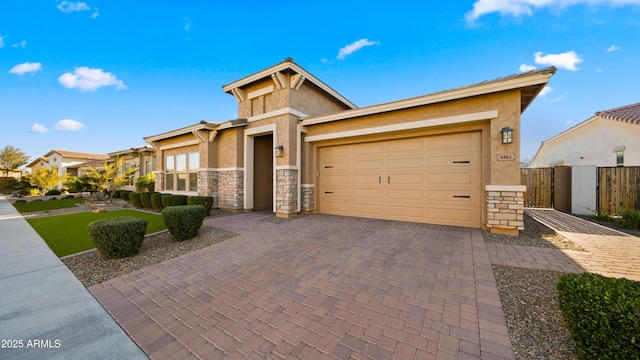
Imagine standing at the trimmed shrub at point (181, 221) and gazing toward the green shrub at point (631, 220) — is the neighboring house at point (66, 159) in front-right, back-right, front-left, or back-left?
back-left

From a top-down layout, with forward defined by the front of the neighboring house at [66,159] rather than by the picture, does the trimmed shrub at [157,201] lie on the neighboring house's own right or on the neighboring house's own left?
on the neighboring house's own left

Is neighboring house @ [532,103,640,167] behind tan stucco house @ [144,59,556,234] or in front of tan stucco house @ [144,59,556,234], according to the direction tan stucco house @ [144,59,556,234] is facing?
behind

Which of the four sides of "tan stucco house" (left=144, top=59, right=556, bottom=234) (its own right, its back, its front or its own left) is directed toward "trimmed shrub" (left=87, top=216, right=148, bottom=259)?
front

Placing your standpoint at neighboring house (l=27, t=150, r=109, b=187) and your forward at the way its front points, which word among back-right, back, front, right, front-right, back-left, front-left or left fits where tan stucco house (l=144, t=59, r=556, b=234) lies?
front-left

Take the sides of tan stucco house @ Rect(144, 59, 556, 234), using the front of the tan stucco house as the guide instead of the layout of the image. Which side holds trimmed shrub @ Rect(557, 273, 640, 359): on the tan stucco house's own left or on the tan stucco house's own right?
on the tan stucco house's own left

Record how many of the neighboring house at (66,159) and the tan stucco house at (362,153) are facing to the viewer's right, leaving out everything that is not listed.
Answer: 0

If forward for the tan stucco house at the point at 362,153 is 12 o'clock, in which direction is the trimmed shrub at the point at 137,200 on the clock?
The trimmed shrub is roughly at 2 o'clock from the tan stucco house.

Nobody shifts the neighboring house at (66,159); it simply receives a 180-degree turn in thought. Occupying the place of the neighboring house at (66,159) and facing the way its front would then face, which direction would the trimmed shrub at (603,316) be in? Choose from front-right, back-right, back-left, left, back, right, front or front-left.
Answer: back-right

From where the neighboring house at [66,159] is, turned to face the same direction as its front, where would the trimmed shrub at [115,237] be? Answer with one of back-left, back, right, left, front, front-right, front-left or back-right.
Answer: front-left

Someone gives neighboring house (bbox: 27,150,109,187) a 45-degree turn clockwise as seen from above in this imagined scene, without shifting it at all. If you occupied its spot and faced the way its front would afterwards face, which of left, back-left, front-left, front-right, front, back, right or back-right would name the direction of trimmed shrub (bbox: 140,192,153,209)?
left

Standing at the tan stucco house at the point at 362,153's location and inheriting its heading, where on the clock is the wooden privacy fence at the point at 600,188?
The wooden privacy fence is roughly at 7 o'clock from the tan stucco house.

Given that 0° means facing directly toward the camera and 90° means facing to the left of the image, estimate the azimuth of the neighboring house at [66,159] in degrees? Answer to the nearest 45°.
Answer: approximately 45°
